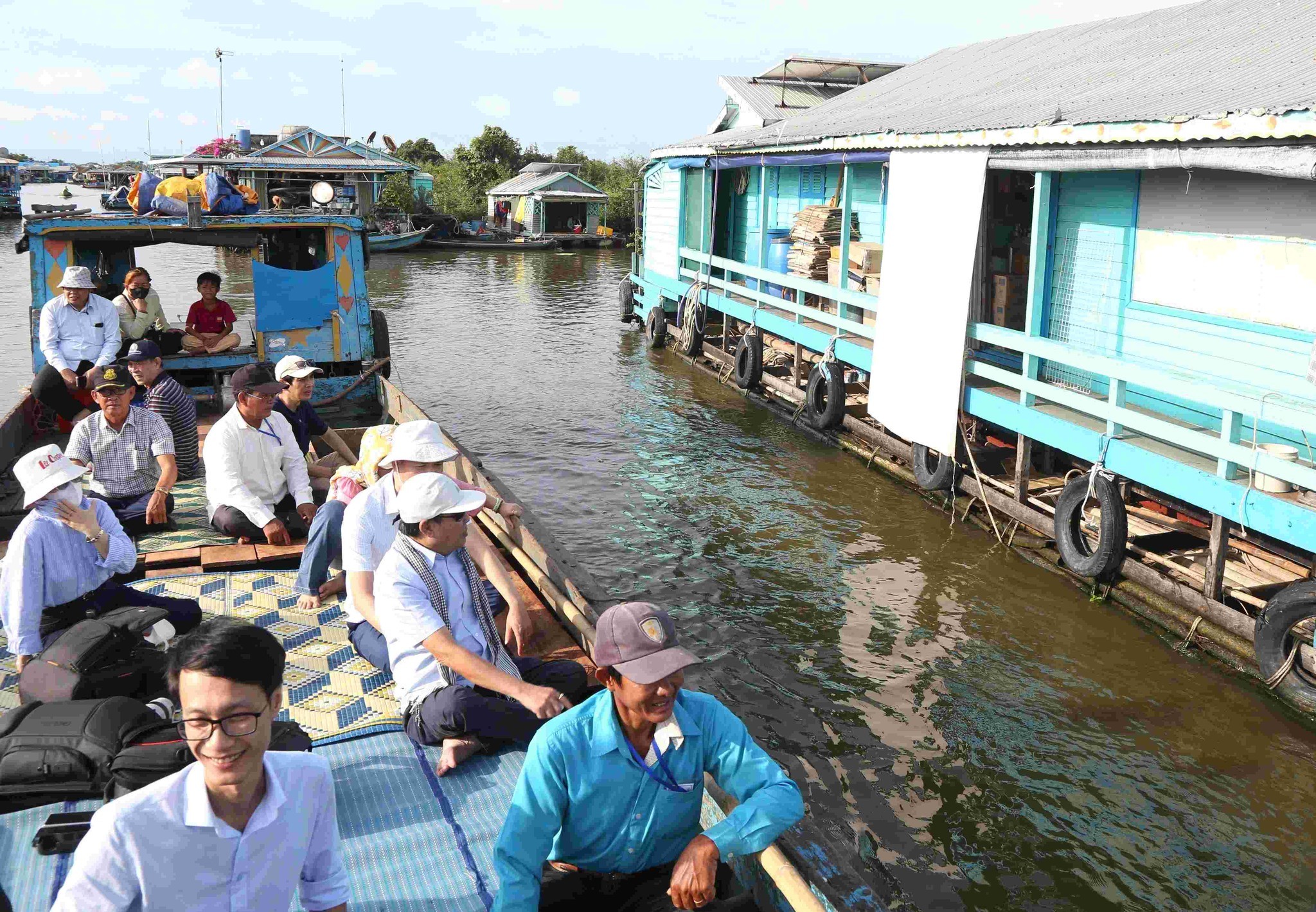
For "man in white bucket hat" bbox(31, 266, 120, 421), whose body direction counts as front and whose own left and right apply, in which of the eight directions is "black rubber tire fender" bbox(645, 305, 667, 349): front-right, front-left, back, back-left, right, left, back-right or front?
back-left

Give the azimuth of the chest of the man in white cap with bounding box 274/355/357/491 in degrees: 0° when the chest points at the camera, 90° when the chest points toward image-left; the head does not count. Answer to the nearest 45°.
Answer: approximately 315°

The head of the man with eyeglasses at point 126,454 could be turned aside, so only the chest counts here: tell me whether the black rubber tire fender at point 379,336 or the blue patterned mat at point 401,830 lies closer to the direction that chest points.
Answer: the blue patterned mat

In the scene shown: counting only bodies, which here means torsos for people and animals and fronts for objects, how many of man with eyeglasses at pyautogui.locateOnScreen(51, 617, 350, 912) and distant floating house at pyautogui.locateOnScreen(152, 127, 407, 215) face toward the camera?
2

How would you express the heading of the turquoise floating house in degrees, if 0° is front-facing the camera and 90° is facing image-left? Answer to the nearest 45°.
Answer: approximately 45°

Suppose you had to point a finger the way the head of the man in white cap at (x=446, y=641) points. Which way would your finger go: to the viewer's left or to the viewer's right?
to the viewer's right

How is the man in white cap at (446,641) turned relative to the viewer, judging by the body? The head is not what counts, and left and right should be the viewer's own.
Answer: facing the viewer and to the right of the viewer

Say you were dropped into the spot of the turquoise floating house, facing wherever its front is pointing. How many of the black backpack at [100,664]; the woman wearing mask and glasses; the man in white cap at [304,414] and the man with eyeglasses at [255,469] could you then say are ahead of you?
4
